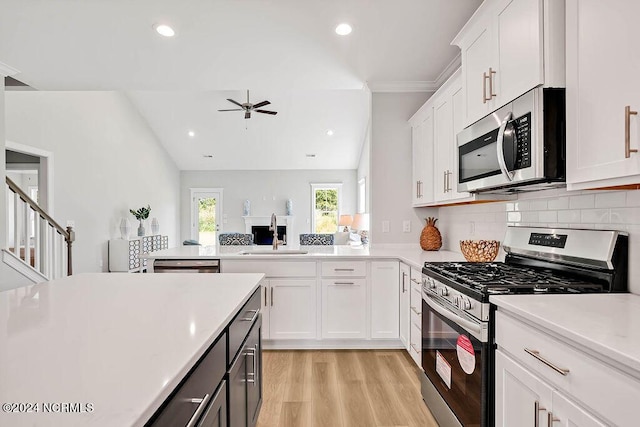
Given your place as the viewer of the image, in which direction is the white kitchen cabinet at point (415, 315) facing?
facing to the left of the viewer

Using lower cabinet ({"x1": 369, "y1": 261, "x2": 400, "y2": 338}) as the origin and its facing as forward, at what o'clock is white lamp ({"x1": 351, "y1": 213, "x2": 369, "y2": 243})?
The white lamp is roughly at 6 o'clock from the lower cabinet.

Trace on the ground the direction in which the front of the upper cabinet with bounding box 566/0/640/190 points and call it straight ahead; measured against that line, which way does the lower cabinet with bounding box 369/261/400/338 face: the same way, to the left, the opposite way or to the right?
to the left

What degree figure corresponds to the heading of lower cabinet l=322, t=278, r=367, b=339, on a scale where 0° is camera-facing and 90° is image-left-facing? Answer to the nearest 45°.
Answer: approximately 0°

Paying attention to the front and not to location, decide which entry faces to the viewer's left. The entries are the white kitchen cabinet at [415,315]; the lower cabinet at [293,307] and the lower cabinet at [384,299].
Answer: the white kitchen cabinet

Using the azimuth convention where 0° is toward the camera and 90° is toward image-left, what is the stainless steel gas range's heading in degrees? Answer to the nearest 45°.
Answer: approximately 45°

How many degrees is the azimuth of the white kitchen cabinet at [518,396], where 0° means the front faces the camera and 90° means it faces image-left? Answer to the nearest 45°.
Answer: approximately 45°

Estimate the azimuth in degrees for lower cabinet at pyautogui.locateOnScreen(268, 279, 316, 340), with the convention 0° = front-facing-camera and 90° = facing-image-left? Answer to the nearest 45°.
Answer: approximately 0°
